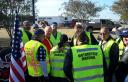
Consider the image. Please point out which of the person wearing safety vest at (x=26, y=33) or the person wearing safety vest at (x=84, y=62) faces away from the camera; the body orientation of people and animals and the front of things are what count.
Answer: the person wearing safety vest at (x=84, y=62)

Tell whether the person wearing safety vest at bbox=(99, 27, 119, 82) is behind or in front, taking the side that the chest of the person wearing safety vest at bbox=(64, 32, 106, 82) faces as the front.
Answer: in front

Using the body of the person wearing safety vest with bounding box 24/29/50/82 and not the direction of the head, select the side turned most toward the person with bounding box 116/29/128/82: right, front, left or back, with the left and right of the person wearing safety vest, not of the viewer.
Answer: right

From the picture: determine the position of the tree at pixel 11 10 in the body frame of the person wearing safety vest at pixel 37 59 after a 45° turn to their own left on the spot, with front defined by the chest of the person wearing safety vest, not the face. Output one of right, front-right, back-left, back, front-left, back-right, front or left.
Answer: front

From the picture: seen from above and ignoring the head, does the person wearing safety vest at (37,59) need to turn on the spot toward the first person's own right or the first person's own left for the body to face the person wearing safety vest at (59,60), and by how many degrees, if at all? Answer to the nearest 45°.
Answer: approximately 45° to the first person's own right

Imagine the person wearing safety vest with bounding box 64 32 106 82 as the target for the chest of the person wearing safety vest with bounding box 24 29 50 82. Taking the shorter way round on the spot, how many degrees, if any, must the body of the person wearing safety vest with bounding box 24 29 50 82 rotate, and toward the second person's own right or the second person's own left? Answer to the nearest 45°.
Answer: approximately 90° to the second person's own right

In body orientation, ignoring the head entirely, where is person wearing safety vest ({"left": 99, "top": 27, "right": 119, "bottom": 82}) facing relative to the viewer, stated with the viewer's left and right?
facing the viewer and to the left of the viewer

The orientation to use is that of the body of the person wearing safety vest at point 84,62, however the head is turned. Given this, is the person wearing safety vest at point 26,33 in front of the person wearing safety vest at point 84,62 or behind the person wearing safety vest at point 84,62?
in front

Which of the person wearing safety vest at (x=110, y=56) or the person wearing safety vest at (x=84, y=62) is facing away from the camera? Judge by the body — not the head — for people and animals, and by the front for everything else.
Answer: the person wearing safety vest at (x=84, y=62)

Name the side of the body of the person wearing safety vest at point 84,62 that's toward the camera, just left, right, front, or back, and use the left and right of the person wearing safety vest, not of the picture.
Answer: back

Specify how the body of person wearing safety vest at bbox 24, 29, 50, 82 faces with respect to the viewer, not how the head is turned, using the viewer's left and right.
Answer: facing away from the viewer and to the right of the viewer
